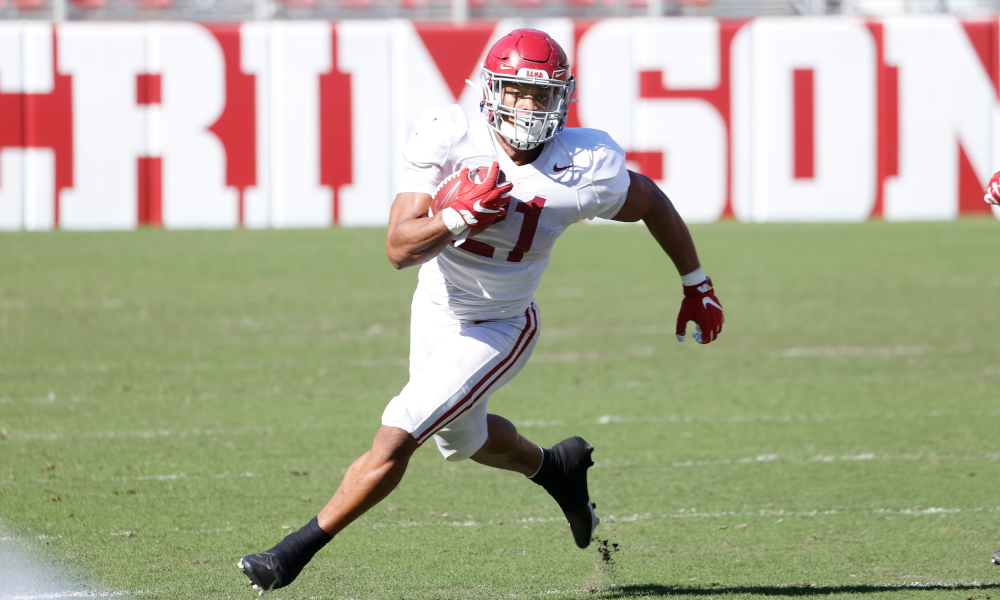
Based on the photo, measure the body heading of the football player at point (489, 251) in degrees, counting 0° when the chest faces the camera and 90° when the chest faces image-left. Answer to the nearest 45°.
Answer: approximately 45°
